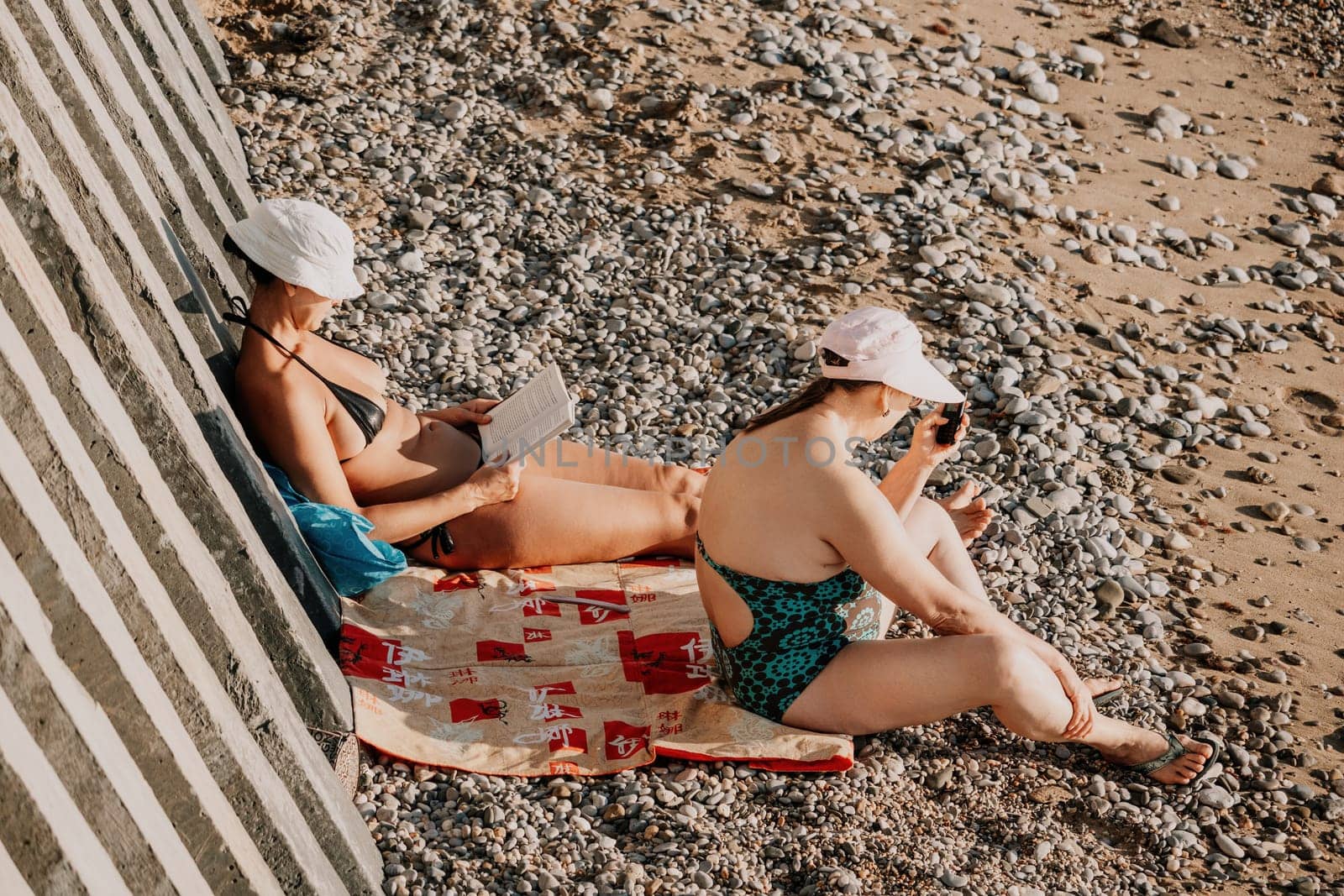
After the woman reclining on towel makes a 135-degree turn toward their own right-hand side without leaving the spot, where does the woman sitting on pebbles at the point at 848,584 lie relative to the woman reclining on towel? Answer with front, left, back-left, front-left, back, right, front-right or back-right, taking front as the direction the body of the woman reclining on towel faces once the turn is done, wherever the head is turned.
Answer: left

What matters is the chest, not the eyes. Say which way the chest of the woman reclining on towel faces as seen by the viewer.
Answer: to the viewer's right

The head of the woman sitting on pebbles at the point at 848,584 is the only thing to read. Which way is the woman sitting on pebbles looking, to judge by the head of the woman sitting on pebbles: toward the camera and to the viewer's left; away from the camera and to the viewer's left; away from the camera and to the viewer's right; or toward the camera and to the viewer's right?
away from the camera and to the viewer's right

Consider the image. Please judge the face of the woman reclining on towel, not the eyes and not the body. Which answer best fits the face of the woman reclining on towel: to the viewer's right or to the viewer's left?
to the viewer's right
